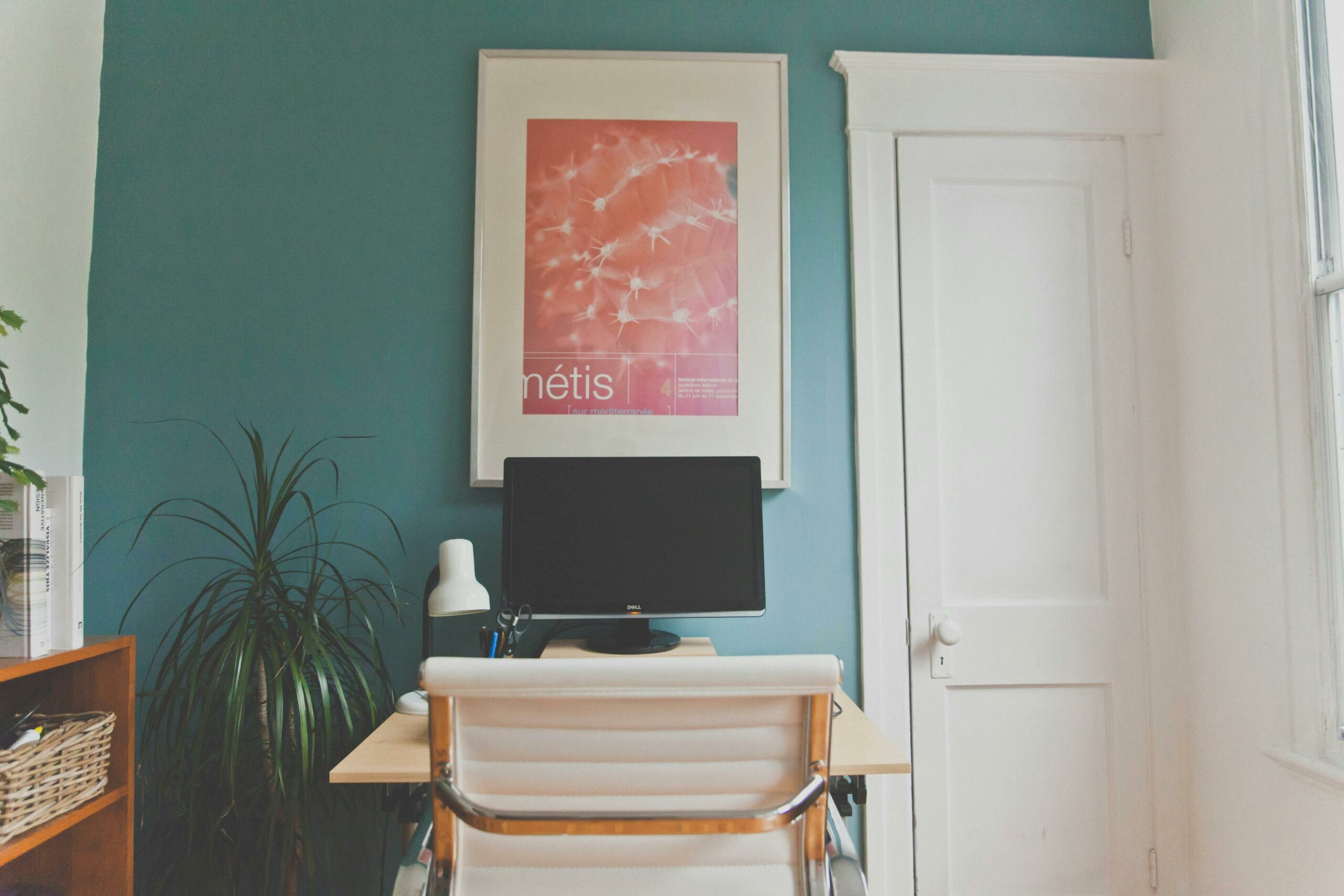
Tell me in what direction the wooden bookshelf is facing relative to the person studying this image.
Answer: facing the viewer and to the right of the viewer

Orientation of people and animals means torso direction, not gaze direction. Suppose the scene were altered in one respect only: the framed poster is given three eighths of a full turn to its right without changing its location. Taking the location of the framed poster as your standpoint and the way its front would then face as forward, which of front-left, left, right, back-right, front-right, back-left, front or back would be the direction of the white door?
back-right

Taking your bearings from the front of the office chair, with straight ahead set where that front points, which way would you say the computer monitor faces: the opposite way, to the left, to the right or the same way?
the opposite way

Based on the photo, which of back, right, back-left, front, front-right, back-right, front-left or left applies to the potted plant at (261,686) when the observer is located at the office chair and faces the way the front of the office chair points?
front-left

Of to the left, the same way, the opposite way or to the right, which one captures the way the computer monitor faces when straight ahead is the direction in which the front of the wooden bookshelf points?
to the right

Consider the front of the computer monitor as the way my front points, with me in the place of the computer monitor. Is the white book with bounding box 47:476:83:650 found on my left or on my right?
on my right

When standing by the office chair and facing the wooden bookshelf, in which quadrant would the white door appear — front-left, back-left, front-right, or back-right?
back-right

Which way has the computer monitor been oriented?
toward the camera

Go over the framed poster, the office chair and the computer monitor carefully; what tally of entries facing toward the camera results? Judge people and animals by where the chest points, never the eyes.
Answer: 2

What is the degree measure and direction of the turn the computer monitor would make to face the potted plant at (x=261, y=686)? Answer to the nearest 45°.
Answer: approximately 90° to its right

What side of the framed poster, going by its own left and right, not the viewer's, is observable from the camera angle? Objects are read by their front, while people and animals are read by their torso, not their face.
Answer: front

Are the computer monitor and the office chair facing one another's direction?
yes

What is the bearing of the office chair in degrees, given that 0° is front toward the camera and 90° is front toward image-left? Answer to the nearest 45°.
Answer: approximately 180°
